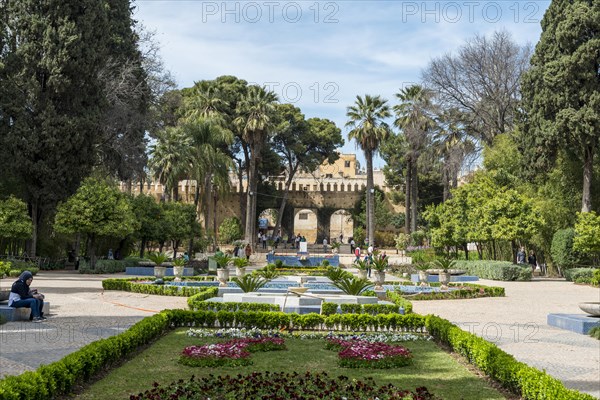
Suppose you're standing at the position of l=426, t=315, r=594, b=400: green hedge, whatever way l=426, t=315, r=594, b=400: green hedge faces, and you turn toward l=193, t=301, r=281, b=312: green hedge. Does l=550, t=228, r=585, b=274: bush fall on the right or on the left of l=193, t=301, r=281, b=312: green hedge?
right

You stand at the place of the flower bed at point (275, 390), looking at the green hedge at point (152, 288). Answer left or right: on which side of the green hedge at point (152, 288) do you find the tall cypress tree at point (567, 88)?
right

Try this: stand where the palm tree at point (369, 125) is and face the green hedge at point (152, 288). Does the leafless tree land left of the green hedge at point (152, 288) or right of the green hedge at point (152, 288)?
left

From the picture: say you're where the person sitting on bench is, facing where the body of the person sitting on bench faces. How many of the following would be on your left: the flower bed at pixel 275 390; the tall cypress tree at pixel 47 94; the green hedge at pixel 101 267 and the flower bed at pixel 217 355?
2

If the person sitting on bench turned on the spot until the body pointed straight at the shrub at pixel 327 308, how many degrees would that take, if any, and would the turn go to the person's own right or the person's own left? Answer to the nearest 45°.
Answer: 0° — they already face it

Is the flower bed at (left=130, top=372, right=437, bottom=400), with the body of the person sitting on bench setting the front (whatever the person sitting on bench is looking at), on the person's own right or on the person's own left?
on the person's own right

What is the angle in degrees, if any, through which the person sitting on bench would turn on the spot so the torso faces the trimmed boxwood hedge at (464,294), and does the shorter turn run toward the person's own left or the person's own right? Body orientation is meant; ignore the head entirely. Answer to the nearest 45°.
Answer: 0° — they already face it

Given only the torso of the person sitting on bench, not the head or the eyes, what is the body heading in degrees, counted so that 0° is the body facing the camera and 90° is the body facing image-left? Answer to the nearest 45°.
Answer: approximately 270°

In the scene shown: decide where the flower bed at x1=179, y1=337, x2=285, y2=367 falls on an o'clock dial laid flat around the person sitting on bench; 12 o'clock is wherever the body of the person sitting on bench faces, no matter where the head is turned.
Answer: The flower bed is roughly at 2 o'clock from the person sitting on bench.

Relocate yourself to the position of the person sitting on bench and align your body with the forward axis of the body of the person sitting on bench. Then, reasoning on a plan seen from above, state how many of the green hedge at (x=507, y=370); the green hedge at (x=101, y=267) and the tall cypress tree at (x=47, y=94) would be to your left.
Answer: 2

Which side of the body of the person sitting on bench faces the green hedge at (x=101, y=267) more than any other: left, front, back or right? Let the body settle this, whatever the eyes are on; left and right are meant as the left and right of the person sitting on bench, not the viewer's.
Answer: left

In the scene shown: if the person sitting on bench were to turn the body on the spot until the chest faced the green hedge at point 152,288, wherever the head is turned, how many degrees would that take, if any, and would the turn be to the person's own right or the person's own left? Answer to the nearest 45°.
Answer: approximately 45° to the person's own left
